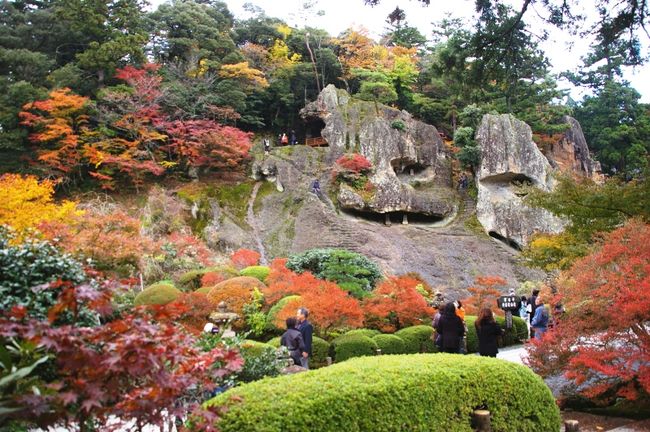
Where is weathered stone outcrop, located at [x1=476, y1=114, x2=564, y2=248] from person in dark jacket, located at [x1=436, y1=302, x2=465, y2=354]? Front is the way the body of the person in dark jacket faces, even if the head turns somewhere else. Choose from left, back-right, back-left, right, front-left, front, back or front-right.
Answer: front

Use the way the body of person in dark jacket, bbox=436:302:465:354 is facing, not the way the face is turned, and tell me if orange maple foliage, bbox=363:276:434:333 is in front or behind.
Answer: in front

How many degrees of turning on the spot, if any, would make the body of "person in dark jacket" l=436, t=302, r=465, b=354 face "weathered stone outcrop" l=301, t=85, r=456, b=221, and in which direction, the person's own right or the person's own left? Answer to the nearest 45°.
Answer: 0° — they already face it

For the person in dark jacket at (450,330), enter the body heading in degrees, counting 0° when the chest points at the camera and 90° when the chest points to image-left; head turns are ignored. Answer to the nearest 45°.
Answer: approximately 180°

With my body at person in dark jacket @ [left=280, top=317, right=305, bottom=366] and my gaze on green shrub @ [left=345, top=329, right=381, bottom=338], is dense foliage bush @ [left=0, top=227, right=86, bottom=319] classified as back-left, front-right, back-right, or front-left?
back-left

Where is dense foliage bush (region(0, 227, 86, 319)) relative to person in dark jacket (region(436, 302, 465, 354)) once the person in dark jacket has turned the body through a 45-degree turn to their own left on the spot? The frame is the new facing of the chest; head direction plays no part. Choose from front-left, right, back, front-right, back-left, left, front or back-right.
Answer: left

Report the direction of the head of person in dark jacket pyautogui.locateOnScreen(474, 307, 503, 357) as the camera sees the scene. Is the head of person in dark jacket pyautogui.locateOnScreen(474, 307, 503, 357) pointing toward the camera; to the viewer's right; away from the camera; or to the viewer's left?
away from the camera

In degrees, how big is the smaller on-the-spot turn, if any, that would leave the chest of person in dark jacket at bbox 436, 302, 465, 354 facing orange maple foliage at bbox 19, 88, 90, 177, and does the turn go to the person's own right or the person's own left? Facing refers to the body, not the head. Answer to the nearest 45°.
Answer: approximately 45° to the person's own left

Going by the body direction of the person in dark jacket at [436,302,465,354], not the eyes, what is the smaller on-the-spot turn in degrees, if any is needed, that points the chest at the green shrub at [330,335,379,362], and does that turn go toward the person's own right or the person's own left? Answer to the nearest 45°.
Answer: approximately 45° to the person's own left
